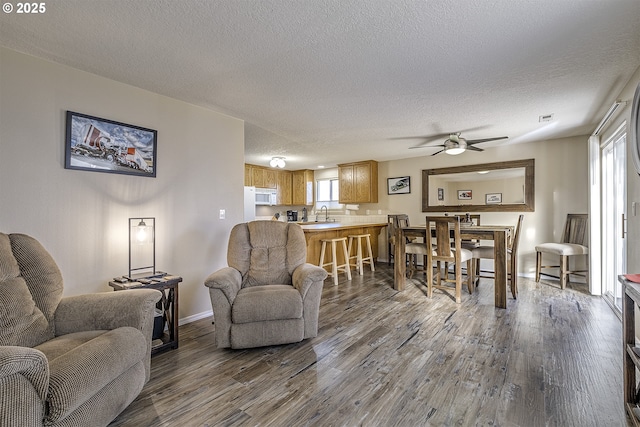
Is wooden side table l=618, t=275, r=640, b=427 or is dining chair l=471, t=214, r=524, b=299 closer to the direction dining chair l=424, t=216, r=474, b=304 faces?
the dining chair

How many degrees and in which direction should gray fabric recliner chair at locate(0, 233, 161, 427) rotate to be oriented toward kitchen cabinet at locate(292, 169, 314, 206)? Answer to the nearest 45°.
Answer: approximately 90° to its left

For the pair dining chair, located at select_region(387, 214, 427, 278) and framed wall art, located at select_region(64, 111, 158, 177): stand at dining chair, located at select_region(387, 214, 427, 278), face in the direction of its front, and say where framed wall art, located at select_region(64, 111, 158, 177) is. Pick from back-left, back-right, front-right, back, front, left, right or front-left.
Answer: right

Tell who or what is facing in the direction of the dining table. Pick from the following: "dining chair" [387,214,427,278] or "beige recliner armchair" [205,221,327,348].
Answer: the dining chair

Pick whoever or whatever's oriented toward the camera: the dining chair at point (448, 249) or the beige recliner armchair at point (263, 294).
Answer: the beige recliner armchair

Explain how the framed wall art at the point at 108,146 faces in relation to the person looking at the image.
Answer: facing the viewer and to the right of the viewer

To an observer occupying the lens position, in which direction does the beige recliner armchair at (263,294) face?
facing the viewer

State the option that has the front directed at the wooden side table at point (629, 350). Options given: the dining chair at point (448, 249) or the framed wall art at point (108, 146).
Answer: the framed wall art

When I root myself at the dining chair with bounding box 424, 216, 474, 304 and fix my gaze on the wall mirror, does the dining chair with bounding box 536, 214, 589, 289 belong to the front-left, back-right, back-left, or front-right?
front-right

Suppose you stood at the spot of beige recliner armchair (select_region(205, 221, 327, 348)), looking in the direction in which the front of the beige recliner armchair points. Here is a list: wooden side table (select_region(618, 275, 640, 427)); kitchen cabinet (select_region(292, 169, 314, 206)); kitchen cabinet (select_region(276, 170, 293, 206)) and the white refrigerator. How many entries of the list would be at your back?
3

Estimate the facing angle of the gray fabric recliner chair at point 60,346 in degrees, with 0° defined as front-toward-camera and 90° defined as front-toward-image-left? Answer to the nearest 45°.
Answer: approximately 315°

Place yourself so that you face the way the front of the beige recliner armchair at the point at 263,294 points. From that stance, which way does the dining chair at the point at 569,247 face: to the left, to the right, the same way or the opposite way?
to the right

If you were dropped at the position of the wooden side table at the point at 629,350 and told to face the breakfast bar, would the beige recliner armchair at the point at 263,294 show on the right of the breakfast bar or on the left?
left

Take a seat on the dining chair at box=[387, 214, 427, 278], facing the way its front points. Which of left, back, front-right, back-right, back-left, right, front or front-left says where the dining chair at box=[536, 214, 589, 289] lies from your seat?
front-left

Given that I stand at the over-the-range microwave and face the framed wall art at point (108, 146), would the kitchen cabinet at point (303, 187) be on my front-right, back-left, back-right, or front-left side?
back-left

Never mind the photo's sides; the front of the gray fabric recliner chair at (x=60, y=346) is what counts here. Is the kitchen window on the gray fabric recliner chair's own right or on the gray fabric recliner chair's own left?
on the gray fabric recliner chair's own left

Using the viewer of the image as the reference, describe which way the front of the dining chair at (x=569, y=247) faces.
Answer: facing the viewer and to the left of the viewer

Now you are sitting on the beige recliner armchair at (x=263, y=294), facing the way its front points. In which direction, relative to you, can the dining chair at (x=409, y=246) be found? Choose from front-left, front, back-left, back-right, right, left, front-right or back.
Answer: back-left

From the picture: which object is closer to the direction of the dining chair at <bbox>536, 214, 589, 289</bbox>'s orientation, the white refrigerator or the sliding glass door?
the white refrigerator

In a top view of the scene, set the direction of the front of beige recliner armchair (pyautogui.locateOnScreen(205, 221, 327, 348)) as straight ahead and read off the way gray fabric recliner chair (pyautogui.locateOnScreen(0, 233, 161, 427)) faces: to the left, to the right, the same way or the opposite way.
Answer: to the left
